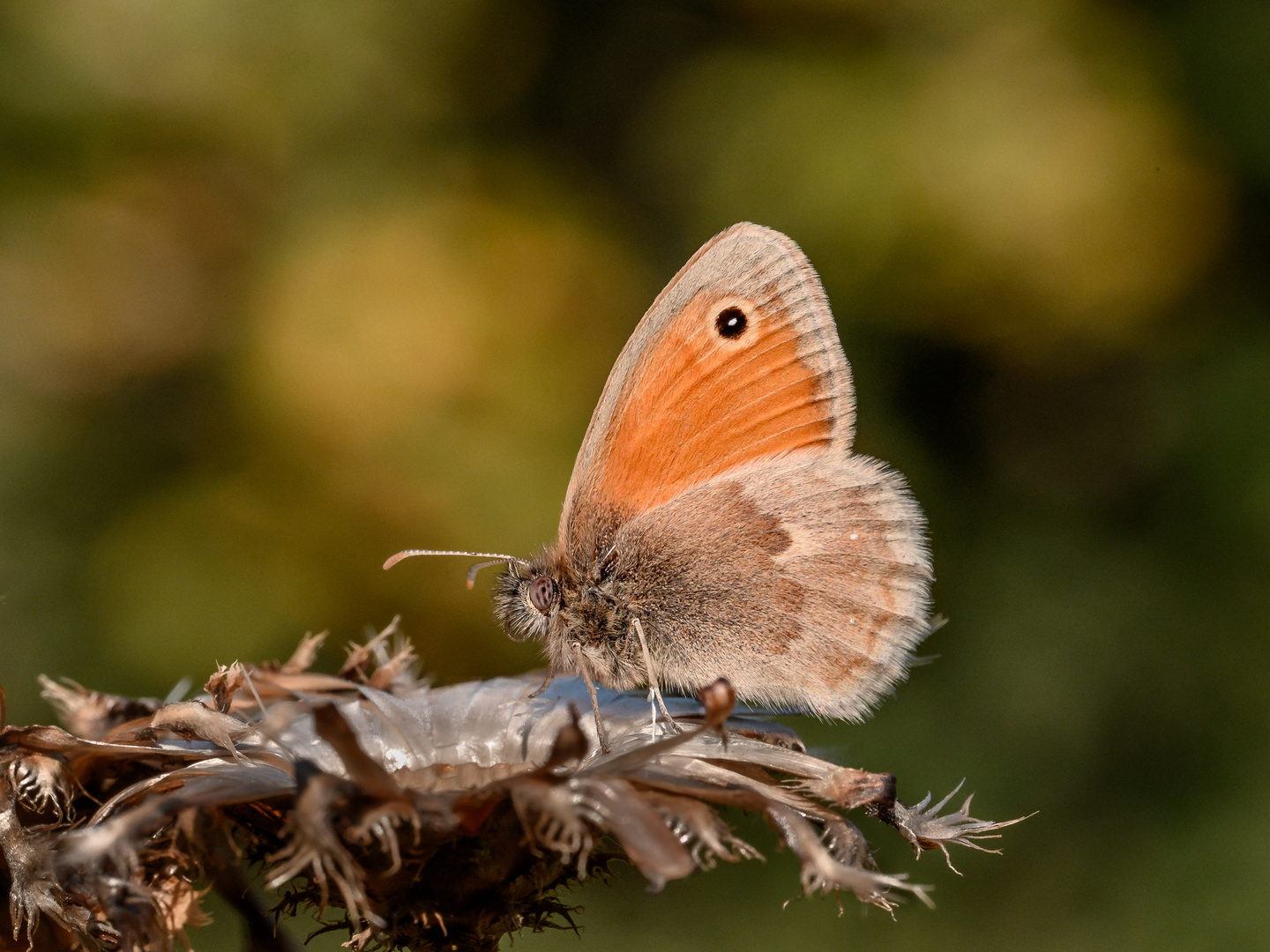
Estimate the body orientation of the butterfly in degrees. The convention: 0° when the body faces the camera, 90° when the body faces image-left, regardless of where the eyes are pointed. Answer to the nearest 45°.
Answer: approximately 90°
